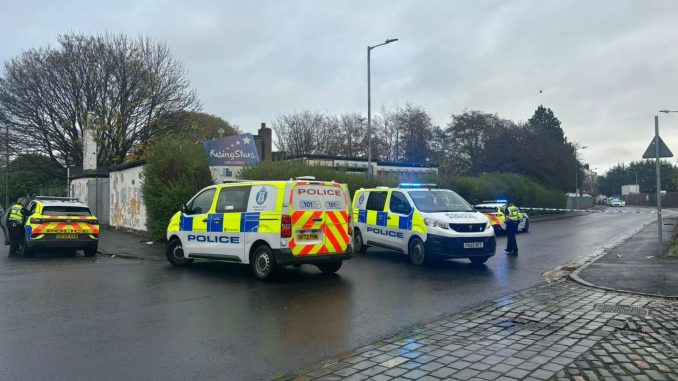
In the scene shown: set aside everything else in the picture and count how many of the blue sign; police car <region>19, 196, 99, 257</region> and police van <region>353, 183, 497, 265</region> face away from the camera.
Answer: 1

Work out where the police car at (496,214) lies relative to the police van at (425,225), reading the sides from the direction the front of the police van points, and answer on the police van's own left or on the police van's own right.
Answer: on the police van's own left

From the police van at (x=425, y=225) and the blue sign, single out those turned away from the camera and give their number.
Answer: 0

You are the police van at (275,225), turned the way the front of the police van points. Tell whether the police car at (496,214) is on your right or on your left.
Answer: on your right

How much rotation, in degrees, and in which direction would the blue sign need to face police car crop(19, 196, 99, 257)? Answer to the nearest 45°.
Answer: approximately 45° to its right

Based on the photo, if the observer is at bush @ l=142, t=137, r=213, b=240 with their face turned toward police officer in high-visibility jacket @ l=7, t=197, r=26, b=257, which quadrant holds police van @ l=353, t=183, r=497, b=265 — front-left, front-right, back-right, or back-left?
back-left

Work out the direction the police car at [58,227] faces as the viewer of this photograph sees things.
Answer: facing away from the viewer

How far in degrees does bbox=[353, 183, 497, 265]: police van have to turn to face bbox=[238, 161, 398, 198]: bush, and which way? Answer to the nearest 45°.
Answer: approximately 180°

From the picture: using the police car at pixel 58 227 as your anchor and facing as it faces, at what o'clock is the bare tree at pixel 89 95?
The bare tree is roughly at 12 o'clock from the police car.

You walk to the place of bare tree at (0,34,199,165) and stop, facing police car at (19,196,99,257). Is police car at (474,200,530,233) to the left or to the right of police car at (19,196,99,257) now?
left

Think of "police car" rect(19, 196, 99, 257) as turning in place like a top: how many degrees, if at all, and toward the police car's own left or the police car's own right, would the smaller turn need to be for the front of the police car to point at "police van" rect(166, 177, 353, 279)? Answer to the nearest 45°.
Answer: approximately 135° to the police car's own right

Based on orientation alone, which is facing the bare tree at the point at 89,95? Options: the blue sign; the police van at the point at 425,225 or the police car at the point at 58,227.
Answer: the police car

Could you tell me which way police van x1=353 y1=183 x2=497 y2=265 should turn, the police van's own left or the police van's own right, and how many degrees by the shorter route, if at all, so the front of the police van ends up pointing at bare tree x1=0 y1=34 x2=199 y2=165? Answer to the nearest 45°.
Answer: approximately 180°
